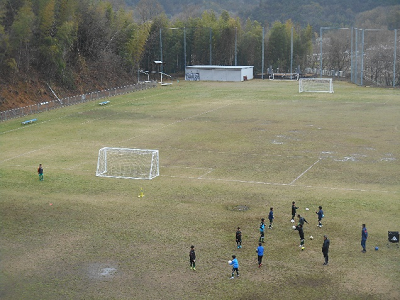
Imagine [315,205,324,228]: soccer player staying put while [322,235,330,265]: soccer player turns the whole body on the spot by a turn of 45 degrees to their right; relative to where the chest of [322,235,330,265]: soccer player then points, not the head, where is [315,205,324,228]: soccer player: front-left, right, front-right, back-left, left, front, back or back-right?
front-right

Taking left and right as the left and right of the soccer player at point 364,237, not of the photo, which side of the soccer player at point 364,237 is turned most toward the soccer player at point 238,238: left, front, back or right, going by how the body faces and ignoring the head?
front

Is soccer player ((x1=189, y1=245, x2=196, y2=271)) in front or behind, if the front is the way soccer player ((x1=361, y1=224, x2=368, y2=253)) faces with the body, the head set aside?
in front

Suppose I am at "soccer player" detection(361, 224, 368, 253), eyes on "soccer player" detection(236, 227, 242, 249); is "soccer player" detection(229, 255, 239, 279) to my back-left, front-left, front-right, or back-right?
front-left

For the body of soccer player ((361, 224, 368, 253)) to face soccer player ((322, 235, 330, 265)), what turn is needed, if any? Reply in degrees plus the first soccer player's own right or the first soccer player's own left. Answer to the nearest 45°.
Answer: approximately 45° to the first soccer player's own left

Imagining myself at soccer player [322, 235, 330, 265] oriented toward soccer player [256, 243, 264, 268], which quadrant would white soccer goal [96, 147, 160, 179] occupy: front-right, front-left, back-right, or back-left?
front-right

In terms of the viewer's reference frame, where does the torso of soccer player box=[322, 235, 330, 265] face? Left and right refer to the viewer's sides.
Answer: facing to the left of the viewer

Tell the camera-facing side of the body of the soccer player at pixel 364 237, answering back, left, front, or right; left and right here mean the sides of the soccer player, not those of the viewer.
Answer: left
